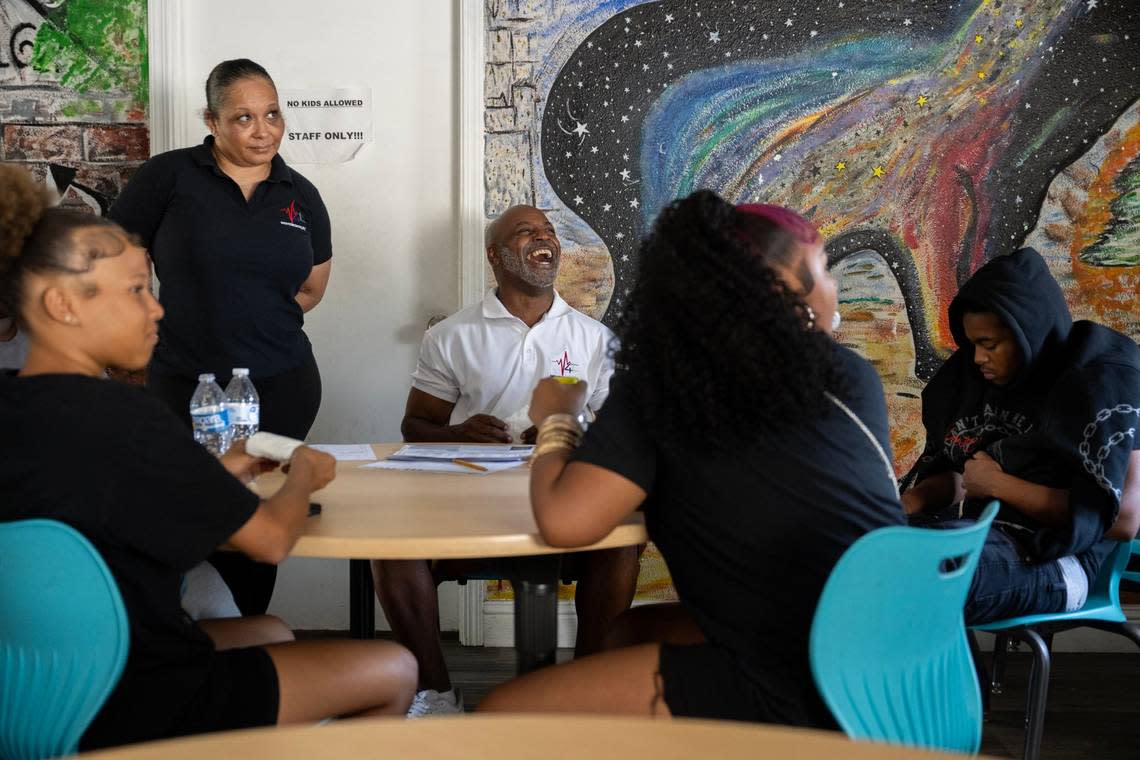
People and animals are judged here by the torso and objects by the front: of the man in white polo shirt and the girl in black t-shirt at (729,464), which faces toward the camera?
the man in white polo shirt

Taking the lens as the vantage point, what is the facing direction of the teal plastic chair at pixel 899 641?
facing away from the viewer and to the left of the viewer

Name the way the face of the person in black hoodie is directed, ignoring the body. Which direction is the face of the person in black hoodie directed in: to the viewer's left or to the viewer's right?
to the viewer's left

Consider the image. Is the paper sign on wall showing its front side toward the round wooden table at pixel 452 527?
yes

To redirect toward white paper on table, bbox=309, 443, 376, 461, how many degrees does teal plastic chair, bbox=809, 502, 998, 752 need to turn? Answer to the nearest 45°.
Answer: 0° — it already faces it

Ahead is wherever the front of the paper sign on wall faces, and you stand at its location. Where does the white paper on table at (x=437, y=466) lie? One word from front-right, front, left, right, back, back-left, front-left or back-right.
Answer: front

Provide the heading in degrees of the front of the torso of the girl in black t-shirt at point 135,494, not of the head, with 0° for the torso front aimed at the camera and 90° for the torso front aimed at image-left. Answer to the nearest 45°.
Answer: approximately 225°

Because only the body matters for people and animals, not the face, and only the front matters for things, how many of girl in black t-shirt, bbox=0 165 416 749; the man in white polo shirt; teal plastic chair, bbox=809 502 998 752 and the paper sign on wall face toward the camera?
2

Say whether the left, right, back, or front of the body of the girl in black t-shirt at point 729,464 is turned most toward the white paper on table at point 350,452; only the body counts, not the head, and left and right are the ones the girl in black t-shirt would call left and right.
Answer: front

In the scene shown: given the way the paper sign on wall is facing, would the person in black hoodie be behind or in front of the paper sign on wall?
in front

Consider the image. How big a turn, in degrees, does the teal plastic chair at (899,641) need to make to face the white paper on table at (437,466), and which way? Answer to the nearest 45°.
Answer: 0° — it already faces it

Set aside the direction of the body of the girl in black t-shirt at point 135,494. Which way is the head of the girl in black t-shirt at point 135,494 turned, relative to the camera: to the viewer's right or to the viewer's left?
to the viewer's right

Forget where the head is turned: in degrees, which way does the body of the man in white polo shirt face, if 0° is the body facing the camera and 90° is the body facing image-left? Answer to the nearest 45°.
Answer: approximately 0°

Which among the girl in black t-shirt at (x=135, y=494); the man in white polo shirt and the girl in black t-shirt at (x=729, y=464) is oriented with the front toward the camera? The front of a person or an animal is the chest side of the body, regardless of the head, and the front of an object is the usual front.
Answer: the man in white polo shirt

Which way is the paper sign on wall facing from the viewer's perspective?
toward the camera

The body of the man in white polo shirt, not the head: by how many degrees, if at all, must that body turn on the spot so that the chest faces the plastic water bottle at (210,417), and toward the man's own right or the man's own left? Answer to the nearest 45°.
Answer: approximately 45° to the man's own right

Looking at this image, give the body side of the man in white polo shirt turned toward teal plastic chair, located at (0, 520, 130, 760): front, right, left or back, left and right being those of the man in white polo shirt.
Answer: front

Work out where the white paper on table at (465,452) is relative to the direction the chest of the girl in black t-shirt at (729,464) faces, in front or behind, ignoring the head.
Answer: in front
